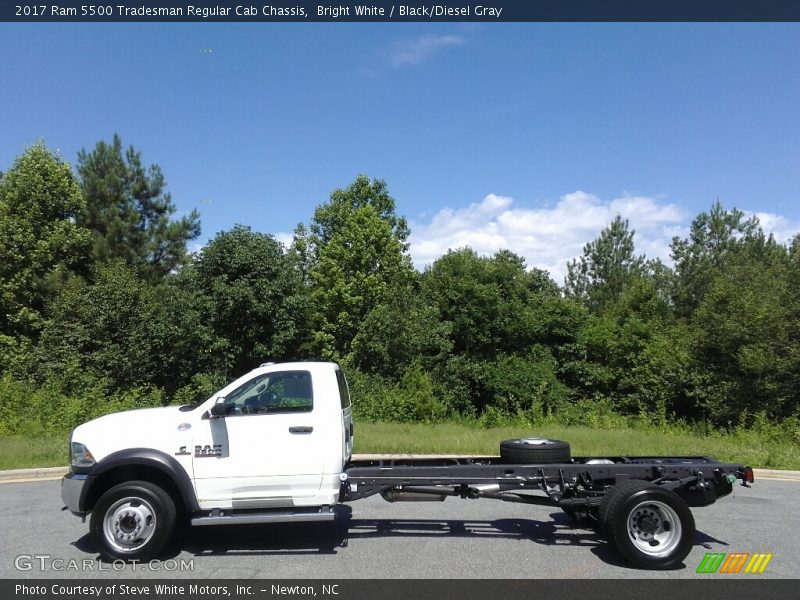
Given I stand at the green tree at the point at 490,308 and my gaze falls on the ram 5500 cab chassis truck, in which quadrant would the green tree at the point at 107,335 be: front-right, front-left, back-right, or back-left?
front-right

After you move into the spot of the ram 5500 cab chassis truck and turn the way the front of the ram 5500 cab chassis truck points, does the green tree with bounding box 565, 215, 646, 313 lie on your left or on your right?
on your right

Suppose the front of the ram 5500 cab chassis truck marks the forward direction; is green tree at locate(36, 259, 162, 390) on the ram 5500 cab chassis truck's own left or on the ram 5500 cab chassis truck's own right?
on the ram 5500 cab chassis truck's own right

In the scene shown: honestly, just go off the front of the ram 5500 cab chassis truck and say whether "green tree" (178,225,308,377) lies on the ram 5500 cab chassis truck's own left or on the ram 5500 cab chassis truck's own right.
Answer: on the ram 5500 cab chassis truck's own right

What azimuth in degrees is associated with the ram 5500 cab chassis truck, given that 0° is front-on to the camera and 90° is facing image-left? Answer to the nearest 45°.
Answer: approximately 90°

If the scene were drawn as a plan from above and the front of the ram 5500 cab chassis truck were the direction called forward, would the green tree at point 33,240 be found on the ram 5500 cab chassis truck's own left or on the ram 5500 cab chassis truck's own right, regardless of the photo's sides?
on the ram 5500 cab chassis truck's own right

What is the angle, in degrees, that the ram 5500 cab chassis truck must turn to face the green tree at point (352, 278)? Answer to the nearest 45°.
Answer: approximately 90° to its right

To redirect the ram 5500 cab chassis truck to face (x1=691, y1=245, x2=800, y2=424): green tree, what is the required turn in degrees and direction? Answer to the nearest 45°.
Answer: approximately 135° to its right

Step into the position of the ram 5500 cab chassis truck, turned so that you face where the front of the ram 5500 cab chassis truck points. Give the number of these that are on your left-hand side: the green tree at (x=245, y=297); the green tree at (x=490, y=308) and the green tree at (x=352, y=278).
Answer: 0

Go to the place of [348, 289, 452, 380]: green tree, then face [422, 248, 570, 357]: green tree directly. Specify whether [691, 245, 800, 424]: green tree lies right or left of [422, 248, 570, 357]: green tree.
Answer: right

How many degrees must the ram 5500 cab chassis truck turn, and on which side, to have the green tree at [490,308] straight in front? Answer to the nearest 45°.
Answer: approximately 90° to its right

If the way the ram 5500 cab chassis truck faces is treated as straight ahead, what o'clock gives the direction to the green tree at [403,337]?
The green tree is roughly at 3 o'clock from the ram 5500 cab chassis truck.

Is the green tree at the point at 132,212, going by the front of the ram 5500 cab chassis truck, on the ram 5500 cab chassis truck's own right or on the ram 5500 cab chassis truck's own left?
on the ram 5500 cab chassis truck's own right
